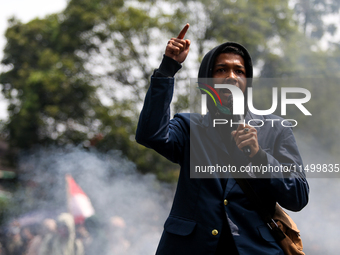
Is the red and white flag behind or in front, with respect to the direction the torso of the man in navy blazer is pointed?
behind

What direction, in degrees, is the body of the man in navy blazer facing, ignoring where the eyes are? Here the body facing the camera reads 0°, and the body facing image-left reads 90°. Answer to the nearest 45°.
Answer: approximately 0°

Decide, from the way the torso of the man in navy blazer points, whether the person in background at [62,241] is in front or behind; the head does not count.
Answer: behind
